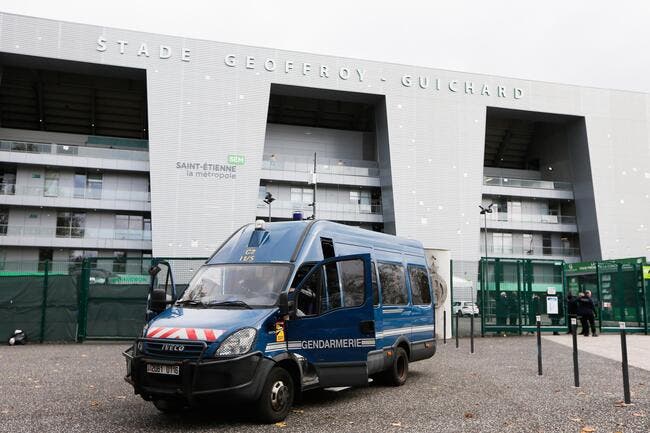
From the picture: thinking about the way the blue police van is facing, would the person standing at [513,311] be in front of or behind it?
behind

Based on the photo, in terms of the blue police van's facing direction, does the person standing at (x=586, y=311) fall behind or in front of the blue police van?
behind

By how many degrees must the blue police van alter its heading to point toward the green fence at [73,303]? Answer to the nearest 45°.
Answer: approximately 90° to its right

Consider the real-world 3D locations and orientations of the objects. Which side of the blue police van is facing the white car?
back

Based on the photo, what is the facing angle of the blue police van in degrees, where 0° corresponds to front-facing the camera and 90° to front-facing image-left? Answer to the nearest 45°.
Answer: approximately 45°

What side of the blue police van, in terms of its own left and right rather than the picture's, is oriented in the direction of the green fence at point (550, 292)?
back

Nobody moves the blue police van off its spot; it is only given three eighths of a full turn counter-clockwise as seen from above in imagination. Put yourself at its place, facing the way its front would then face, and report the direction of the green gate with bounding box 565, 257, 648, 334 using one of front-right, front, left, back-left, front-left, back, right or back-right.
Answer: front-left

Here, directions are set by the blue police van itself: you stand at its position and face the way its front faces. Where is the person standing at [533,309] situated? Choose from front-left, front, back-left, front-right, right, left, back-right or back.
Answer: back

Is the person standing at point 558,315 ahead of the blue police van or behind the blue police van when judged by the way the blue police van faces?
behind
